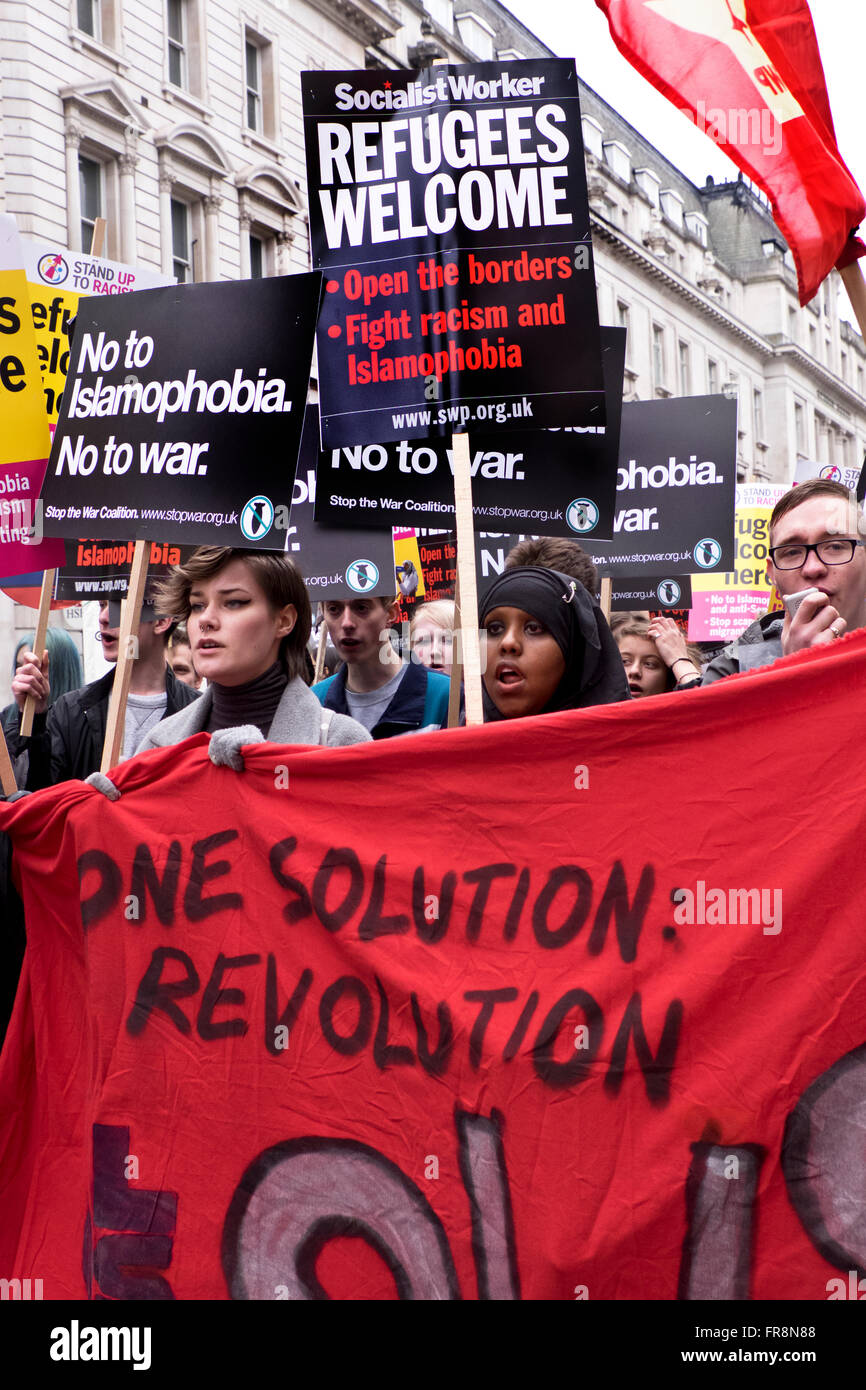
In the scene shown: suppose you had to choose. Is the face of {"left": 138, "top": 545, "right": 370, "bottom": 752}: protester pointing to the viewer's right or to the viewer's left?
to the viewer's left

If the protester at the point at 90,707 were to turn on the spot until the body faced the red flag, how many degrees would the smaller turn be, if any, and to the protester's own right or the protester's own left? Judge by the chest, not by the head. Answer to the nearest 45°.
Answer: approximately 90° to the protester's own left

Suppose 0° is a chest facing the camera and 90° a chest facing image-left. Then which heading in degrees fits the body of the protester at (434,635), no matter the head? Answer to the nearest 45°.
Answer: approximately 0°

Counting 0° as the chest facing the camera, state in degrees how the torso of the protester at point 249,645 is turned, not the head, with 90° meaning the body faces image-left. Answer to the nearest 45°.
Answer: approximately 45°

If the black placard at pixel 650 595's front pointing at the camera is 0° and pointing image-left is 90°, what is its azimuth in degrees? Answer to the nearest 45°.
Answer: approximately 0°

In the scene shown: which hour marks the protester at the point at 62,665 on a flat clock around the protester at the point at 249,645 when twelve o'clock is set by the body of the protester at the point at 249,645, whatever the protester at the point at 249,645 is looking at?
the protester at the point at 62,665 is roughly at 4 o'clock from the protester at the point at 249,645.
